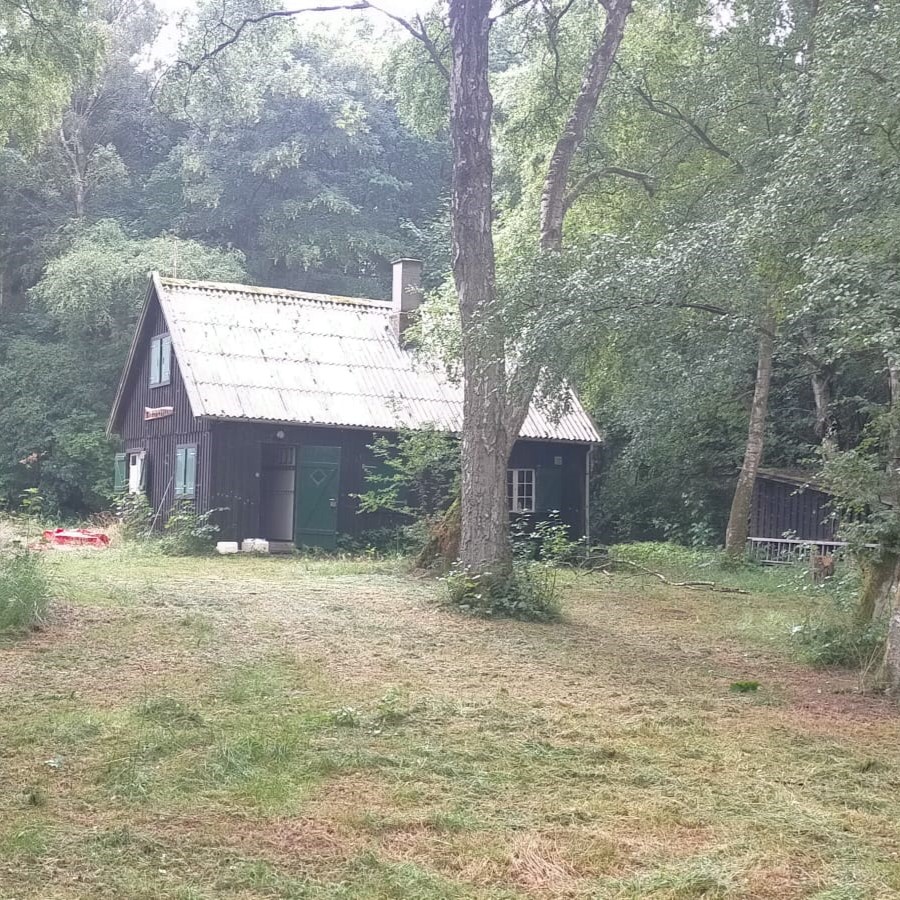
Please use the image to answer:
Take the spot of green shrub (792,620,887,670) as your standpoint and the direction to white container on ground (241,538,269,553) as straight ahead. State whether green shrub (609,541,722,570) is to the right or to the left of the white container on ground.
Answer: right

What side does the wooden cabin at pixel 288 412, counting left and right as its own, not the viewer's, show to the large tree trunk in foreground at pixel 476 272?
front

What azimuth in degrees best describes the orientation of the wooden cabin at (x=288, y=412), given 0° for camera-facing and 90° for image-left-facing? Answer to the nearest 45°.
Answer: approximately 0°

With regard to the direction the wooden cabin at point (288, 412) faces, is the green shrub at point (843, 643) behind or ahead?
ahead

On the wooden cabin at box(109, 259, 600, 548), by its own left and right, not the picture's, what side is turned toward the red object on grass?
right
